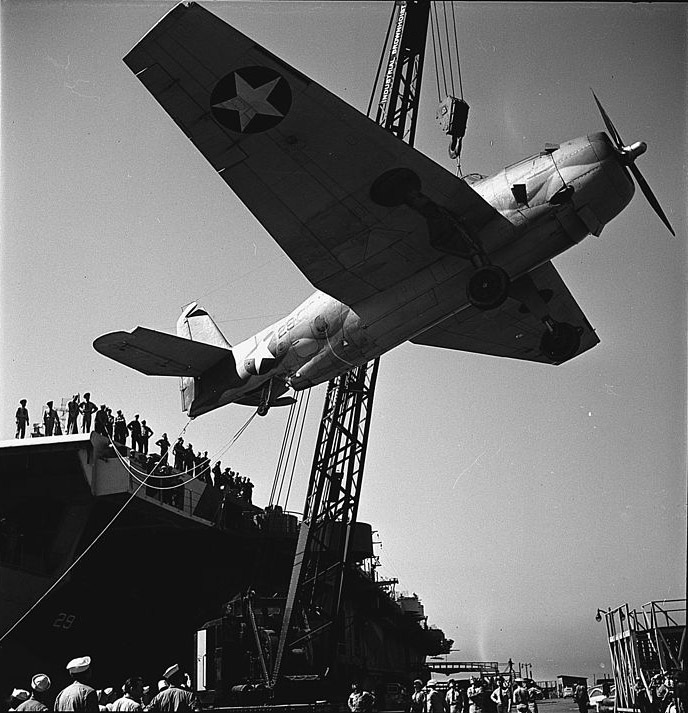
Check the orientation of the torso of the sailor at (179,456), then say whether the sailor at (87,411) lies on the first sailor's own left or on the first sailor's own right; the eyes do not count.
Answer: on the first sailor's own right

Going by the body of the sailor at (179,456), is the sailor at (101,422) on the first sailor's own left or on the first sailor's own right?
on the first sailor's own right

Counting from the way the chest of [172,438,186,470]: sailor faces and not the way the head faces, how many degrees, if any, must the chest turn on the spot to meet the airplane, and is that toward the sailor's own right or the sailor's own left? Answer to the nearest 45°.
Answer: approximately 45° to the sailor's own right

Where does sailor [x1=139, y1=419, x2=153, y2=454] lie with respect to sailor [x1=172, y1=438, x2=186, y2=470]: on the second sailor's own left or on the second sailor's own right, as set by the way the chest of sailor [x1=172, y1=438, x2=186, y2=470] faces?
on the second sailor's own right

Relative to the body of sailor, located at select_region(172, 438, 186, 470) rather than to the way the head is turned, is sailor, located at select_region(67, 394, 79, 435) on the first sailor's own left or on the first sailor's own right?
on the first sailor's own right

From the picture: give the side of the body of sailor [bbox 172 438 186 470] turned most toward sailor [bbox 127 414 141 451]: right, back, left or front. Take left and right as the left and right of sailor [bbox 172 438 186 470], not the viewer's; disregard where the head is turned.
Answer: right

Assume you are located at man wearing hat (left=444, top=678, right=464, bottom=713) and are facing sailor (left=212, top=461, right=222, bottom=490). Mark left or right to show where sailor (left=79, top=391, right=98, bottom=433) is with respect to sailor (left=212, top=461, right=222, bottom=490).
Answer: left

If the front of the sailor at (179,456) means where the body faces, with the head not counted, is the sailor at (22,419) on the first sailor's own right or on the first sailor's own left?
on the first sailor's own right

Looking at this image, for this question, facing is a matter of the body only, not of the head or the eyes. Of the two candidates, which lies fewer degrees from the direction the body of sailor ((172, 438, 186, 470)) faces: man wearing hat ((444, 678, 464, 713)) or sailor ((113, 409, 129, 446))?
the man wearing hat

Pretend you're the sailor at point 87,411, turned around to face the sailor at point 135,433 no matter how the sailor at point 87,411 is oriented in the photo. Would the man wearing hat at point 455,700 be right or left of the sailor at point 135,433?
right

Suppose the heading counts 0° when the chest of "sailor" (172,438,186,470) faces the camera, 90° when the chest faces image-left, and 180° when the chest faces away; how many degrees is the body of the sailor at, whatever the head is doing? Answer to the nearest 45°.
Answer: approximately 315°
